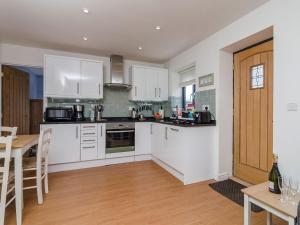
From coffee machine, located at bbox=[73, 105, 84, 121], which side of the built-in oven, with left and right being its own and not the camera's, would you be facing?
right

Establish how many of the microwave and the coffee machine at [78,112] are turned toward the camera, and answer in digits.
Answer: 2

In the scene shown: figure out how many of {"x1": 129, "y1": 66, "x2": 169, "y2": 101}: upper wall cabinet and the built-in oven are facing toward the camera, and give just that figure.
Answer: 2

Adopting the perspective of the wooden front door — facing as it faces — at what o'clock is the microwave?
The microwave is roughly at 1 o'clock from the wooden front door.

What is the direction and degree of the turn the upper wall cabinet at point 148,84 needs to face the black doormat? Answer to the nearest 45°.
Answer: approximately 45° to its left

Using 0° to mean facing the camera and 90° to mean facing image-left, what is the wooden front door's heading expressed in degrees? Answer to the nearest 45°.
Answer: approximately 45°

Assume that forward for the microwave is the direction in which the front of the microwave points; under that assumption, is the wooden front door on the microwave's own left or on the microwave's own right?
on the microwave's own left
